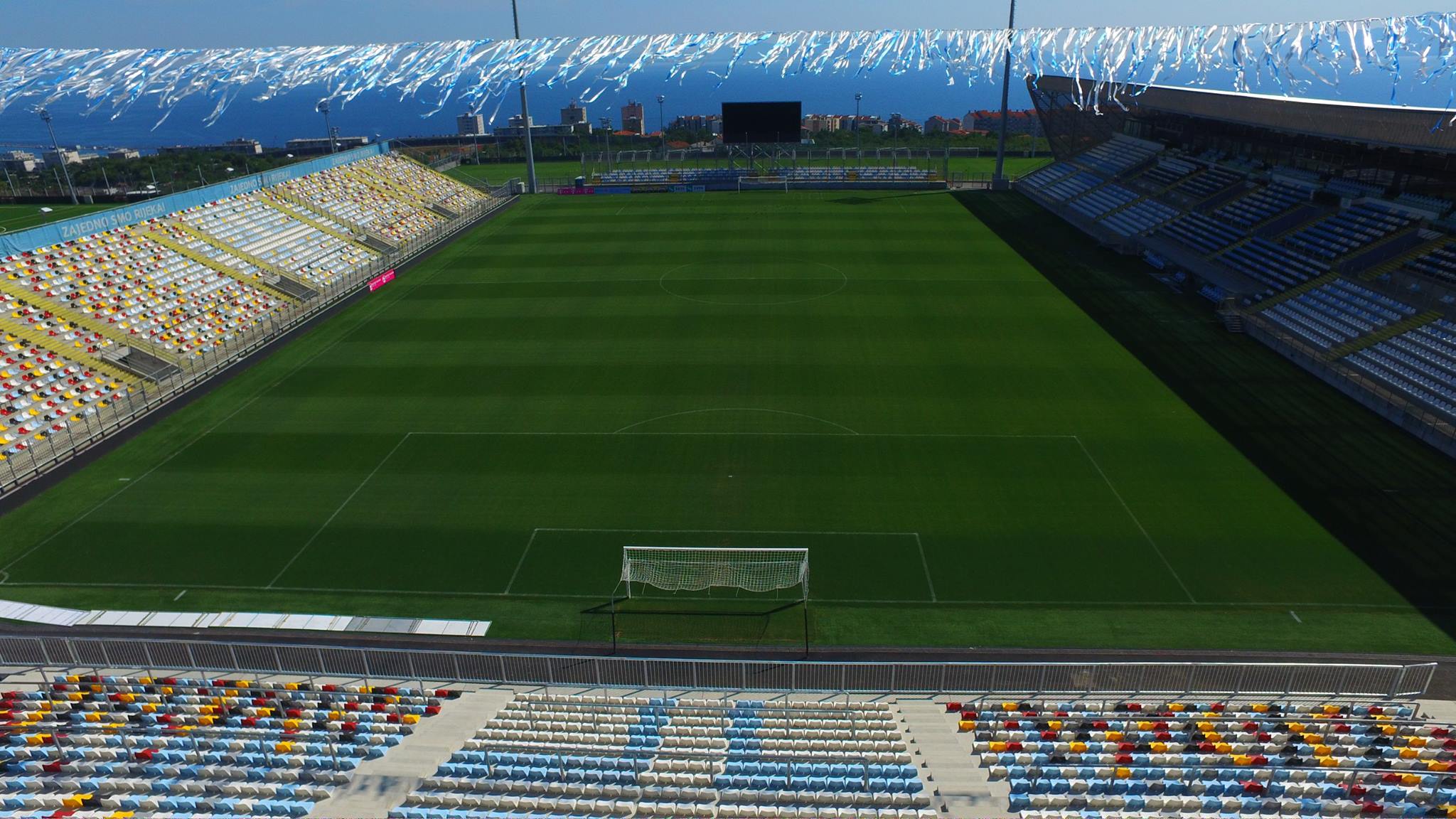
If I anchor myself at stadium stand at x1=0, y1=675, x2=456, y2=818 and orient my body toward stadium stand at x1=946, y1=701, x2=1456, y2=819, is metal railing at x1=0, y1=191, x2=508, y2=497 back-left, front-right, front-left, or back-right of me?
back-left

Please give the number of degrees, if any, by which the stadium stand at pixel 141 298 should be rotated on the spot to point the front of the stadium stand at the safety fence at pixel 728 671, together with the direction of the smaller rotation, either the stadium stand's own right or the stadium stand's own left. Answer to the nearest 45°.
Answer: approximately 45° to the stadium stand's own right

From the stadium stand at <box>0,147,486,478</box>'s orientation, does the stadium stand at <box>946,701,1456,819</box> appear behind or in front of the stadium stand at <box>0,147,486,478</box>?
in front

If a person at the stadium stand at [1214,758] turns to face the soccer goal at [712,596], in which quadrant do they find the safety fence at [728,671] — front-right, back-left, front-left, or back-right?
front-left

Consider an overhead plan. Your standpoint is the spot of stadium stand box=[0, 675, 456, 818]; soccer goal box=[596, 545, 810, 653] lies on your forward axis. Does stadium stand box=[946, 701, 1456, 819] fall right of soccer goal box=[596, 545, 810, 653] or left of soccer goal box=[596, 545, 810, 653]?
right

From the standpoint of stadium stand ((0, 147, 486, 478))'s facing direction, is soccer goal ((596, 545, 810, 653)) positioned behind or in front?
in front

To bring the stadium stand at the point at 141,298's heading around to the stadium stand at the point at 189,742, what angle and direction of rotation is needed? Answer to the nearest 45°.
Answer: approximately 45° to its right

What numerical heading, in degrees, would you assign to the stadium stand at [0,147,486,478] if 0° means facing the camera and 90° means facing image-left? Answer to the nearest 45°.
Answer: approximately 315°

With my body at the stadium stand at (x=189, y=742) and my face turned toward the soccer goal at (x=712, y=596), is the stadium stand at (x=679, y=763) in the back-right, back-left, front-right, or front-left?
front-right

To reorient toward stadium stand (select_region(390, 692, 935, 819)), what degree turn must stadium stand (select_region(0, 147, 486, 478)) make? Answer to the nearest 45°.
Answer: approximately 45° to its right
